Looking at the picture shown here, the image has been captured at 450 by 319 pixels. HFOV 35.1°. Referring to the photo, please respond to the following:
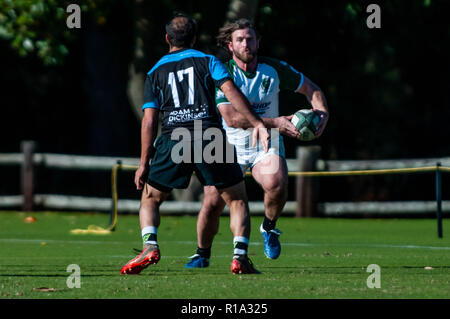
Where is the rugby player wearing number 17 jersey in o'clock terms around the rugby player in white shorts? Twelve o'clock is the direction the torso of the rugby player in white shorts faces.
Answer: The rugby player wearing number 17 jersey is roughly at 1 o'clock from the rugby player in white shorts.

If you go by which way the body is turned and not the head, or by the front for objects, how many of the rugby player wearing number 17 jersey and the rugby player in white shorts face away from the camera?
1

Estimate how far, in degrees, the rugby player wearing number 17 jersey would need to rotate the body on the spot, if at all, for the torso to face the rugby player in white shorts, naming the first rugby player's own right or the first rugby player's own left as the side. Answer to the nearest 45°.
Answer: approximately 45° to the first rugby player's own right

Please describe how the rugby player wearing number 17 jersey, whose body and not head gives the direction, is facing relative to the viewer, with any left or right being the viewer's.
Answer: facing away from the viewer

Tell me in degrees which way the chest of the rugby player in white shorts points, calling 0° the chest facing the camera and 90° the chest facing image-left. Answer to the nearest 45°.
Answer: approximately 0°

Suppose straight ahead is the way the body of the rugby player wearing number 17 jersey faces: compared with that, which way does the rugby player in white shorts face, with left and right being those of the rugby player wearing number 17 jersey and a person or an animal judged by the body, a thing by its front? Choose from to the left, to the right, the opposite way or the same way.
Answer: the opposite way

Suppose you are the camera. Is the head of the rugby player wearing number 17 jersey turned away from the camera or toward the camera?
away from the camera
